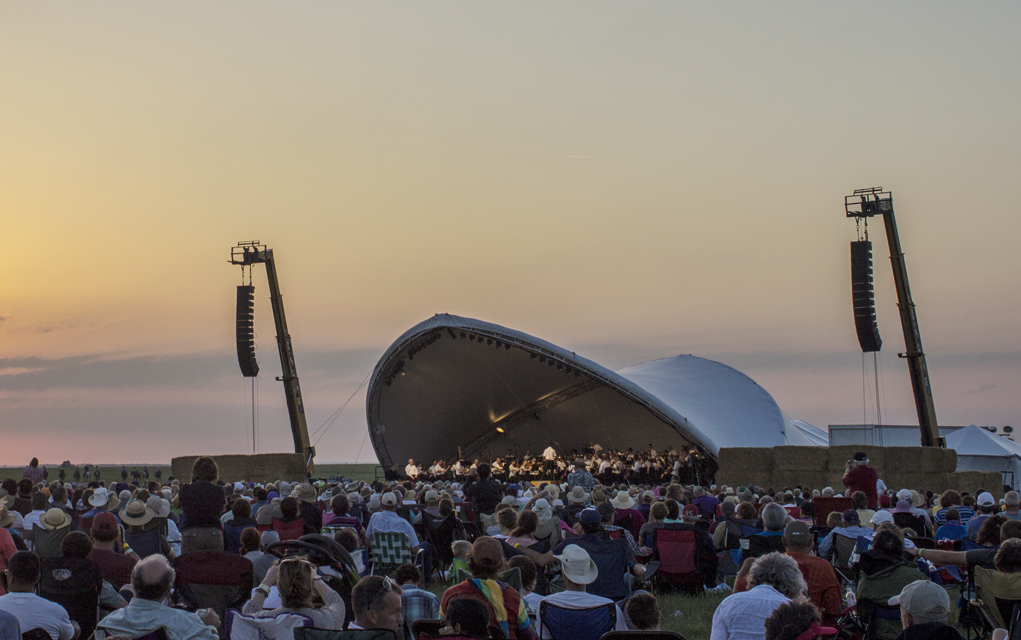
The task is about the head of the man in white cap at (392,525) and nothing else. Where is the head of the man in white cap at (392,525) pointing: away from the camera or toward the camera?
away from the camera

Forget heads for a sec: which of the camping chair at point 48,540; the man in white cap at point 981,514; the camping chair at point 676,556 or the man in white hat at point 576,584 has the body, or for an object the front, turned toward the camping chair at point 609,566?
the man in white hat at point 576,584

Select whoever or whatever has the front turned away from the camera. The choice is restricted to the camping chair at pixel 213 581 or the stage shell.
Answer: the camping chair

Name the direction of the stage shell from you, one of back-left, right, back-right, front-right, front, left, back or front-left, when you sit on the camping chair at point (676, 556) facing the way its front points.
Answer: front

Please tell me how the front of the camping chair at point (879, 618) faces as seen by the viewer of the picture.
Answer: facing away from the viewer

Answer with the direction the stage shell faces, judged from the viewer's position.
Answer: facing the viewer and to the left of the viewer

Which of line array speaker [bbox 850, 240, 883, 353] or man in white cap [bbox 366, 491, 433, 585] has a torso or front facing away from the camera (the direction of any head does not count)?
the man in white cap

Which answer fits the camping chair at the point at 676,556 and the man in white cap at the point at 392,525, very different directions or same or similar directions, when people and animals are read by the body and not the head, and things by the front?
same or similar directions

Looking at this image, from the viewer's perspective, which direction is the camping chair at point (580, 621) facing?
away from the camera

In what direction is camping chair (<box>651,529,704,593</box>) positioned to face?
away from the camera

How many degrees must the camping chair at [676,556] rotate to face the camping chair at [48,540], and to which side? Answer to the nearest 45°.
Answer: approximately 135° to its left

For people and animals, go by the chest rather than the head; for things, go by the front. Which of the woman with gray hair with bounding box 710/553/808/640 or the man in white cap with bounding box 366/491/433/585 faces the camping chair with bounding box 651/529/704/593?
the woman with gray hair

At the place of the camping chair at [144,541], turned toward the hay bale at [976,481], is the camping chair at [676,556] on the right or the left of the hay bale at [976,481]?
right

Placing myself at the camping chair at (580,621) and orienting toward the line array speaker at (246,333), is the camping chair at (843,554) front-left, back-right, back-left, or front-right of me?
front-right

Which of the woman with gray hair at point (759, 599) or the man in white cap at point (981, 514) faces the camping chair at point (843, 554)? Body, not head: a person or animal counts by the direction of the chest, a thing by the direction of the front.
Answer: the woman with gray hair

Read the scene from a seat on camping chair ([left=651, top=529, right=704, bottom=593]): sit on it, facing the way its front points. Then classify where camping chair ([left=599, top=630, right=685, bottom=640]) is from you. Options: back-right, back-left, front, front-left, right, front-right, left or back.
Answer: back

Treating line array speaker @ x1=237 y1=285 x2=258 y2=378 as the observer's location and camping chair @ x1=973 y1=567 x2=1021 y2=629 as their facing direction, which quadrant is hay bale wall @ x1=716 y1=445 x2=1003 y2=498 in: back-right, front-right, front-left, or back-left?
front-left

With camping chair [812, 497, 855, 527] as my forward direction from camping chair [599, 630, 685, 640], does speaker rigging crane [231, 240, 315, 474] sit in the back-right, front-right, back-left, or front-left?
front-left

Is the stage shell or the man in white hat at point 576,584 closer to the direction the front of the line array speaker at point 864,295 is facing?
the man in white hat

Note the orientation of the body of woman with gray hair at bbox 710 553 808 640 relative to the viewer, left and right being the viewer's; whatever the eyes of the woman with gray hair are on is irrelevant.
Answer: facing away from the viewer
